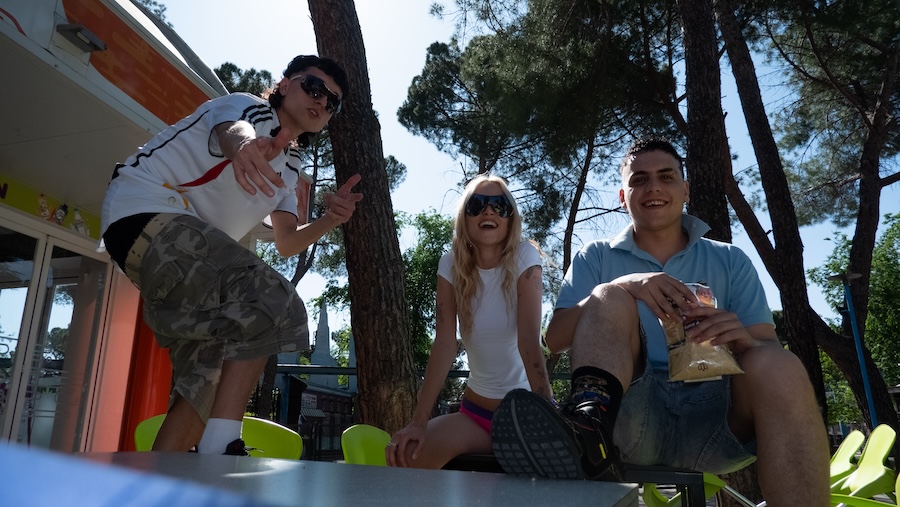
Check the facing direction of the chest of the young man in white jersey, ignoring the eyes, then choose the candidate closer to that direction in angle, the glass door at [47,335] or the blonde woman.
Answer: the blonde woman

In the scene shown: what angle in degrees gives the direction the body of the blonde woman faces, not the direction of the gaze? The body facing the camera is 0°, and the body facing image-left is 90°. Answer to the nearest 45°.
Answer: approximately 0°

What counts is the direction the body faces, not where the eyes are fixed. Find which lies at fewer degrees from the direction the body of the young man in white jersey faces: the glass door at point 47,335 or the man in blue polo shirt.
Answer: the man in blue polo shirt

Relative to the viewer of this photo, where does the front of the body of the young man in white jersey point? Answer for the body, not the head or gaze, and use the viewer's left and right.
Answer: facing the viewer and to the right of the viewer

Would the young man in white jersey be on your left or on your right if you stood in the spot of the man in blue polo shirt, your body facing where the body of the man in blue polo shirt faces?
on your right

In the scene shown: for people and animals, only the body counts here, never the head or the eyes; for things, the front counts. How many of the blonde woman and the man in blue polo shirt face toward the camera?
2

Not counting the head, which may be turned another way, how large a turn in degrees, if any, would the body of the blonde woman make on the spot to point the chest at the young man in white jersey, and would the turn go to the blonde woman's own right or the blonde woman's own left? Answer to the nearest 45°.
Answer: approximately 45° to the blonde woman's own right

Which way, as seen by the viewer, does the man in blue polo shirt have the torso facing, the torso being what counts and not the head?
toward the camera
